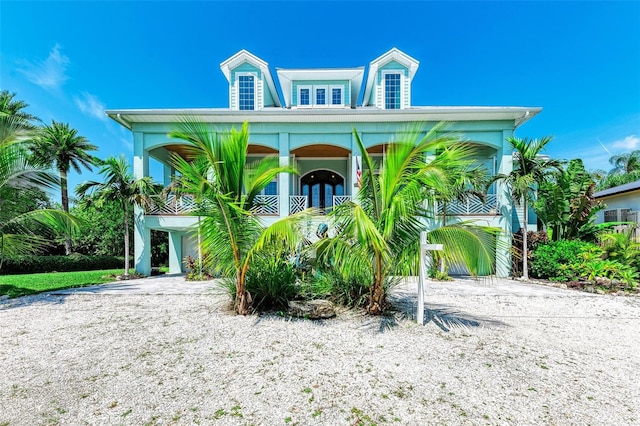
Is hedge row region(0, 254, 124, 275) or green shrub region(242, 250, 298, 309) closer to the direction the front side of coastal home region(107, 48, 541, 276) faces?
the green shrub

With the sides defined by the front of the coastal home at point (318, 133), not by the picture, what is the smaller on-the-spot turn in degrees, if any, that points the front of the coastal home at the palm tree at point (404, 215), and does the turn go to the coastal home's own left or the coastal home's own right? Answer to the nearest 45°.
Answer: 0° — it already faces it

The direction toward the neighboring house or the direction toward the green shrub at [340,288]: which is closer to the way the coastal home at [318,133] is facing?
the green shrub

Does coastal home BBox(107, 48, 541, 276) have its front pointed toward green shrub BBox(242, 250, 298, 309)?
yes

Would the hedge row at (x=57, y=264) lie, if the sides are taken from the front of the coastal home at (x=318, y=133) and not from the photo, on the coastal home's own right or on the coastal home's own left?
on the coastal home's own right

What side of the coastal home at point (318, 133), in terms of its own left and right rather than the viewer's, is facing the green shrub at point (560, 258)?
left

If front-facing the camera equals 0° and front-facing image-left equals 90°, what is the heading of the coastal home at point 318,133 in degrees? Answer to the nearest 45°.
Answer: approximately 0°

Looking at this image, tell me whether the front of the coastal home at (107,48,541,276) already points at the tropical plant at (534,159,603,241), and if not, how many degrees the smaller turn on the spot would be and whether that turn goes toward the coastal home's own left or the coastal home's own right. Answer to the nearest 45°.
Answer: approximately 90° to the coastal home's own left

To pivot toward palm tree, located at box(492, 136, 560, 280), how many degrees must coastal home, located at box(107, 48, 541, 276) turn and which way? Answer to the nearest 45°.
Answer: approximately 90° to its left

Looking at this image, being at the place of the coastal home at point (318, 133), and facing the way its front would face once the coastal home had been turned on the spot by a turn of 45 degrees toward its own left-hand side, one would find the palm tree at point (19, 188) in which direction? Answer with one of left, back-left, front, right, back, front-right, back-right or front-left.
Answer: right

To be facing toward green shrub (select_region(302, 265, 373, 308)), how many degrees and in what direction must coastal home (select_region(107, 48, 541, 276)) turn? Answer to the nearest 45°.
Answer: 0° — it already faces it

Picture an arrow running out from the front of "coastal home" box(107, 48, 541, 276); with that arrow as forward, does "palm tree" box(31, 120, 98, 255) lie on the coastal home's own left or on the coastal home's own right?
on the coastal home's own right

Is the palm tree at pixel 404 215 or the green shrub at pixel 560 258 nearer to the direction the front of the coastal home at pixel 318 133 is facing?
the palm tree
